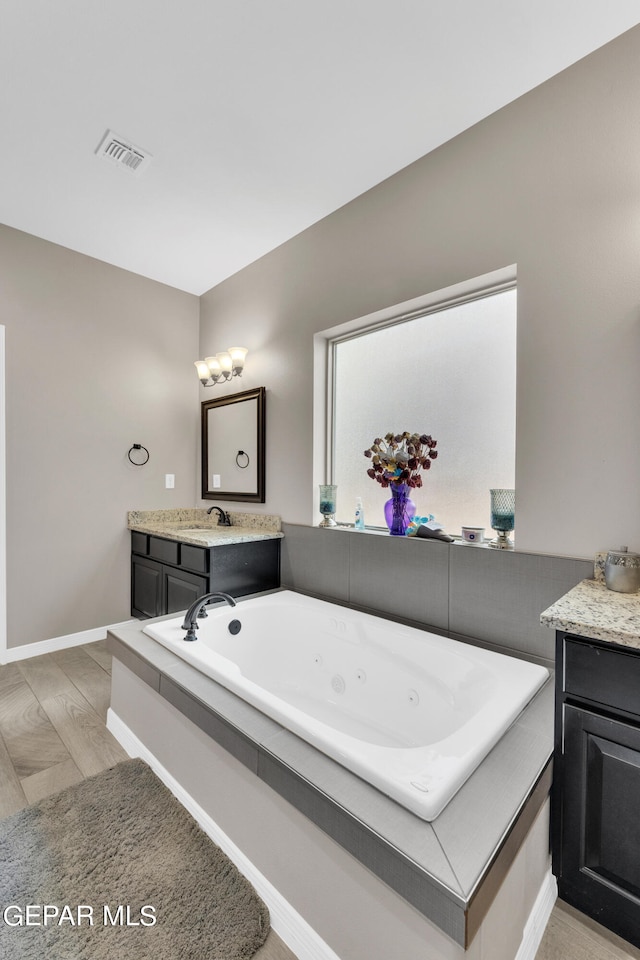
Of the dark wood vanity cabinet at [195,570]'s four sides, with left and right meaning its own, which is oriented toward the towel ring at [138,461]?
right

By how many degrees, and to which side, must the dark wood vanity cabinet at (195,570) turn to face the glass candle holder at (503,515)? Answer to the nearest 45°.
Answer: approximately 90° to its left

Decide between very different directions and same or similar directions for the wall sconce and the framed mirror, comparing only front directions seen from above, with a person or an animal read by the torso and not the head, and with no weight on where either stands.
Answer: same or similar directions

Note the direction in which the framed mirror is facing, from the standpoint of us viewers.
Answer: facing the viewer and to the left of the viewer

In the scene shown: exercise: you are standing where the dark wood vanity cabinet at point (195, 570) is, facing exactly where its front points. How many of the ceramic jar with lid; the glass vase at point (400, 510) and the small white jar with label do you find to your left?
3

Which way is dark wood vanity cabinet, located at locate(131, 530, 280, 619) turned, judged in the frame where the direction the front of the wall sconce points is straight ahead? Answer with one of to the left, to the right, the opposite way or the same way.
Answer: the same way

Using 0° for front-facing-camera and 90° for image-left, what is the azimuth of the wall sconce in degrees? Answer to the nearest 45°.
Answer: approximately 45°

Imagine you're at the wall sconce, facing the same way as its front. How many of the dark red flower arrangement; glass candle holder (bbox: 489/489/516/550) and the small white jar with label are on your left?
3

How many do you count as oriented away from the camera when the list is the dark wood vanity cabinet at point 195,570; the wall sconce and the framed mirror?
0

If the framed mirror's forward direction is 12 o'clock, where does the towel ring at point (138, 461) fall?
The towel ring is roughly at 2 o'clock from the framed mirror.

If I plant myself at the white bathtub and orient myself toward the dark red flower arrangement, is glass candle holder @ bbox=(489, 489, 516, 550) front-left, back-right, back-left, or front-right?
front-right

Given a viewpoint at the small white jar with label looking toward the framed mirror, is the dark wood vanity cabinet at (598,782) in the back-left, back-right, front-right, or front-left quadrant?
back-left

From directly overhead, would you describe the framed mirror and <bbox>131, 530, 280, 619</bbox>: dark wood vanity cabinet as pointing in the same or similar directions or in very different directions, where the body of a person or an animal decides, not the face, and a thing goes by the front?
same or similar directions

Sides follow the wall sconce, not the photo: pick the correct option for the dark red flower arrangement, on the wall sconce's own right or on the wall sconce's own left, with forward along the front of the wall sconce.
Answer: on the wall sconce's own left

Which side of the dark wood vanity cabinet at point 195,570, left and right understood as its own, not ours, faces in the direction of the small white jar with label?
left

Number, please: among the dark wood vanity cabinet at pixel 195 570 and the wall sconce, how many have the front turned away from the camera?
0

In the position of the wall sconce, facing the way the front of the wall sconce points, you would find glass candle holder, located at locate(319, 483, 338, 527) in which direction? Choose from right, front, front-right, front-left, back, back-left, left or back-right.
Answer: left
